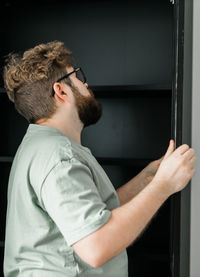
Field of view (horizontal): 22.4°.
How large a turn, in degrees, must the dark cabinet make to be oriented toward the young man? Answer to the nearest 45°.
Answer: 0° — it already faces them

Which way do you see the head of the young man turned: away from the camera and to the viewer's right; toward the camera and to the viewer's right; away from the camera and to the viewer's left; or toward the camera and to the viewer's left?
away from the camera and to the viewer's right

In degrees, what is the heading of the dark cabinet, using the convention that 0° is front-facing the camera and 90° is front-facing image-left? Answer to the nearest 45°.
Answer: approximately 0°
